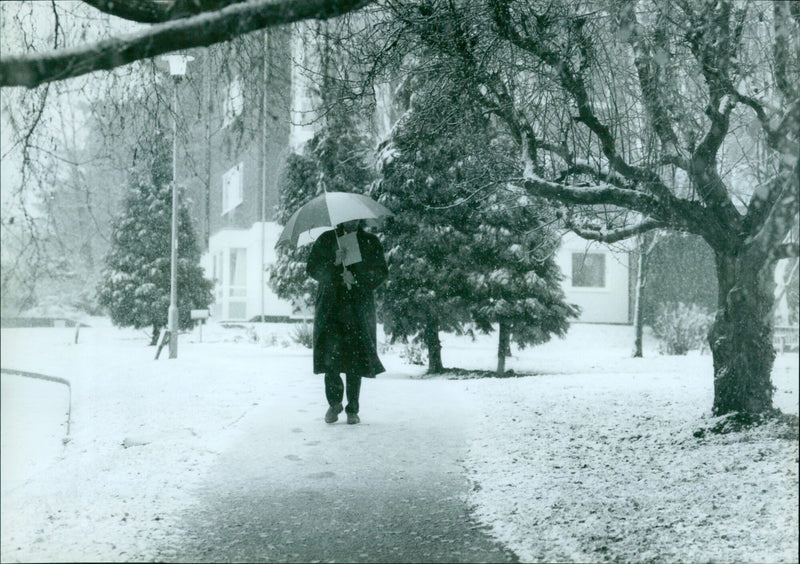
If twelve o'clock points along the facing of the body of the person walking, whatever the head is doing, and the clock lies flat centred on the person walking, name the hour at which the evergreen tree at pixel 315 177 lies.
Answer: The evergreen tree is roughly at 6 o'clock from the person walking.

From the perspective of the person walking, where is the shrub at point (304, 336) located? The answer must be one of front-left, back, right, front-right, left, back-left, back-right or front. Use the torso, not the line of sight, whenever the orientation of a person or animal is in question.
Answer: back

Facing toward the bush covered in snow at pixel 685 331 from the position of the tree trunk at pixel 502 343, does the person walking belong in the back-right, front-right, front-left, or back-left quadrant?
back-right

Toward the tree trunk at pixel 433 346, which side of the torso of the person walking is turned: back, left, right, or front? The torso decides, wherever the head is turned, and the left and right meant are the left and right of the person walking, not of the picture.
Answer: back

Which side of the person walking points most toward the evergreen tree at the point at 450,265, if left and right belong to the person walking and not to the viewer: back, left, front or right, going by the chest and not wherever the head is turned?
back

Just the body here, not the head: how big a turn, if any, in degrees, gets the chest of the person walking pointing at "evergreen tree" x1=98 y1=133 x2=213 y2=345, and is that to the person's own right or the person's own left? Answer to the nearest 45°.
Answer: approximately 180°

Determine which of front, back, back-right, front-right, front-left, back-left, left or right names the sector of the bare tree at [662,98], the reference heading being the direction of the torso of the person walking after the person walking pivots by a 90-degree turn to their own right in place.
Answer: back-left

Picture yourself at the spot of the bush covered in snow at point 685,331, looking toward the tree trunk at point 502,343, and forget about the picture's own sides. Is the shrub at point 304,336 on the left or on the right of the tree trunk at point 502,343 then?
right

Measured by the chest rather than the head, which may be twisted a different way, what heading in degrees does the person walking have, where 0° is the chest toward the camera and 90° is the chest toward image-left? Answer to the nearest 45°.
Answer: approximately 0°

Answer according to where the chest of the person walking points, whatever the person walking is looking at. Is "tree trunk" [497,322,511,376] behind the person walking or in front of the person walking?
behind

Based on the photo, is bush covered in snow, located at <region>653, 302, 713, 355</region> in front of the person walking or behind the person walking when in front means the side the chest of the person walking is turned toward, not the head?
behind
